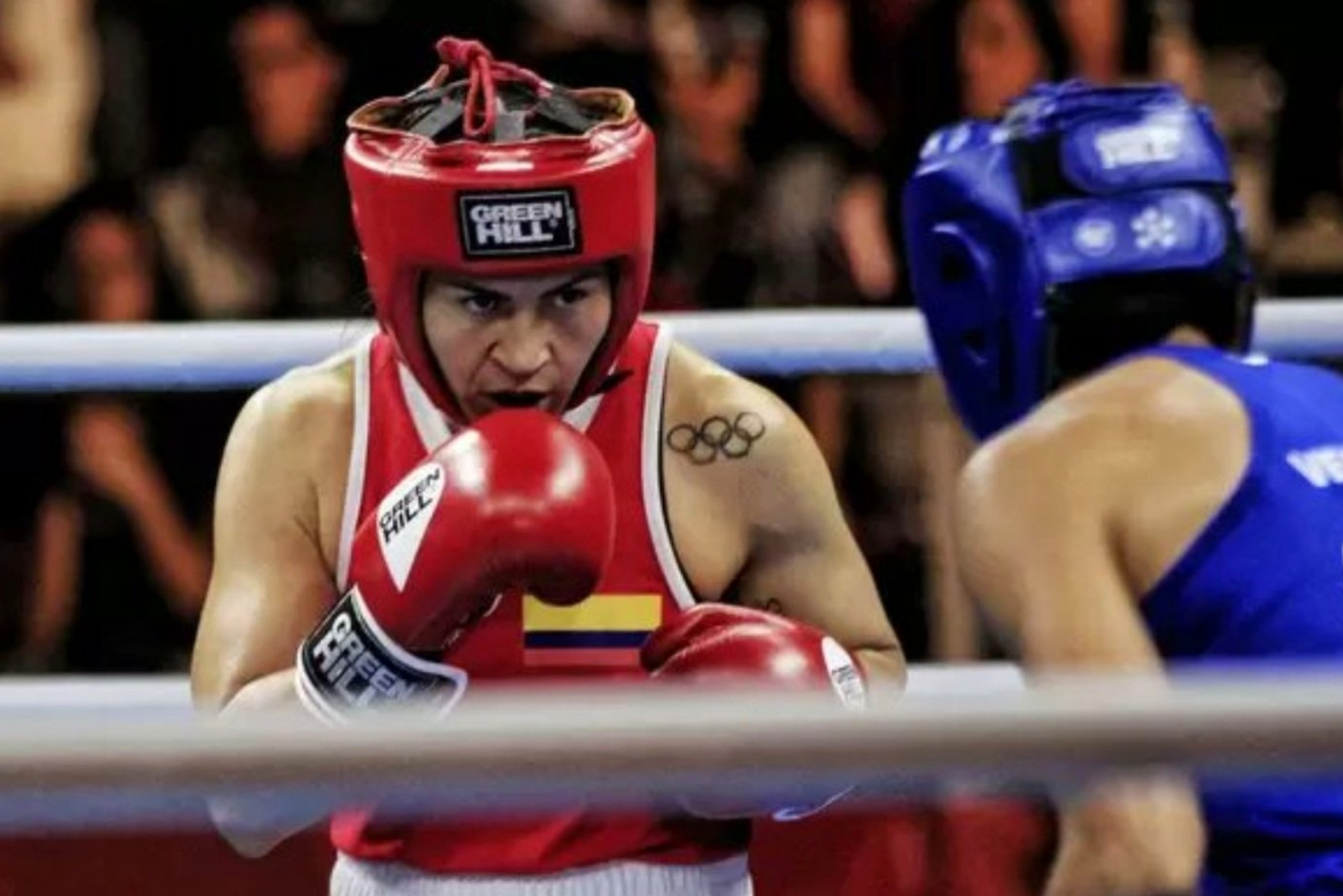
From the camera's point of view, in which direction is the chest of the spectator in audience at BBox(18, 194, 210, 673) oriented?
toward the camera

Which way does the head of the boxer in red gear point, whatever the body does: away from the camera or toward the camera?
toward the camera

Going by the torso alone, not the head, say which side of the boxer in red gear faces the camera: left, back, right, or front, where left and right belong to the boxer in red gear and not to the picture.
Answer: front

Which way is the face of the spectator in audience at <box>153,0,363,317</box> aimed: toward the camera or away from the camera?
toward the camera

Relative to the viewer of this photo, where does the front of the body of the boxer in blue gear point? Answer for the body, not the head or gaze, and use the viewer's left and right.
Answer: facing away from the viewer and to the left of the viewer

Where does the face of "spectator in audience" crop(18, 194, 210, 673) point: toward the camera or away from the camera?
toward the camera

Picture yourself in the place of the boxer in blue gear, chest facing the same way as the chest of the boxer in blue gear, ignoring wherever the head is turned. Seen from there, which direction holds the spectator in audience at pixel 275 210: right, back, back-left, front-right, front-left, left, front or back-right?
front

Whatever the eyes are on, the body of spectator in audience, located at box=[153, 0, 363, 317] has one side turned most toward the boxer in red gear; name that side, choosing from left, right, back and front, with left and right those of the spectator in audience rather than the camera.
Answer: front

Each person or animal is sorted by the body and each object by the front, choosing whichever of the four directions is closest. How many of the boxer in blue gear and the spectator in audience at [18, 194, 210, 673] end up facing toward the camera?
1

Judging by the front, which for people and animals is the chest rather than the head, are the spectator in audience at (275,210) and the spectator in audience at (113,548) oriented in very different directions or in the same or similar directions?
same or similar directions

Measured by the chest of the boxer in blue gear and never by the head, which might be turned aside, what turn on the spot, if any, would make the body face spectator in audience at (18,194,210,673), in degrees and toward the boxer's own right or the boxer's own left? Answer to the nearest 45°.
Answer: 0° — they already face them

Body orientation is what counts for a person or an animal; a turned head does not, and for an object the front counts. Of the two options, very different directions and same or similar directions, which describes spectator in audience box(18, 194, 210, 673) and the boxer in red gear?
same or similar directions

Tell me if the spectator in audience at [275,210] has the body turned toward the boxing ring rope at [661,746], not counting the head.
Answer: yes

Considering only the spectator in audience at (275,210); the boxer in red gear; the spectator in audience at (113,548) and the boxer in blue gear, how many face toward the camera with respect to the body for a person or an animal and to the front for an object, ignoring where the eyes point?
3

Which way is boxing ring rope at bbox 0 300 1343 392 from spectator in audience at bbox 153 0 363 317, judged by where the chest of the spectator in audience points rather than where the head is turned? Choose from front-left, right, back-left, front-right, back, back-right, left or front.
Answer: front

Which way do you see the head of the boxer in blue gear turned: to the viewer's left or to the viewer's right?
to the viewer's left

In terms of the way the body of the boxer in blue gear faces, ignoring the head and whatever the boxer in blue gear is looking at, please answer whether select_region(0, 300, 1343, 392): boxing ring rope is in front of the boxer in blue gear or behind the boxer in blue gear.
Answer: in front

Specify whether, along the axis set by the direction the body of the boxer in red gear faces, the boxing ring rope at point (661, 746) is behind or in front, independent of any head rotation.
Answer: in front
